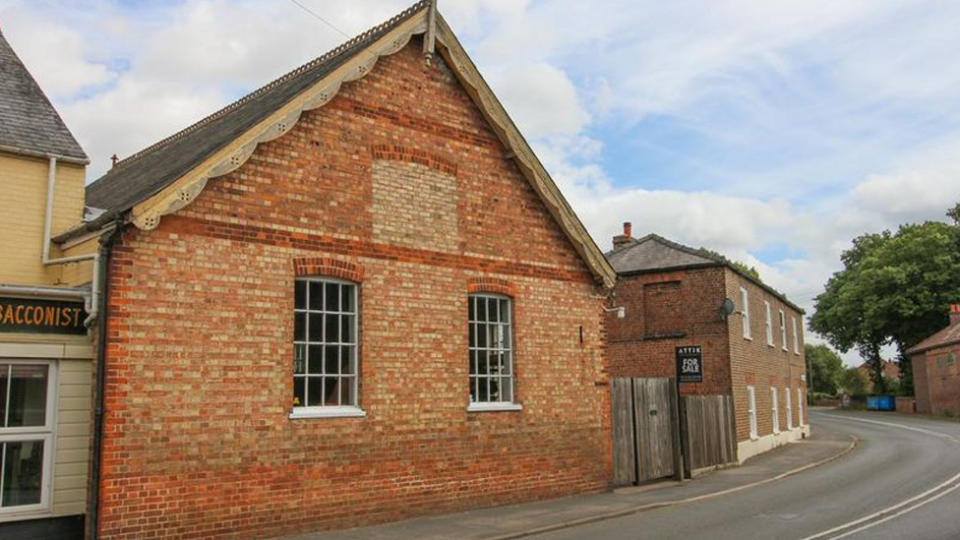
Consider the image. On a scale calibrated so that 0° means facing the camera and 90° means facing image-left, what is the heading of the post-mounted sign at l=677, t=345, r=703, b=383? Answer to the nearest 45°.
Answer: approximately 0°

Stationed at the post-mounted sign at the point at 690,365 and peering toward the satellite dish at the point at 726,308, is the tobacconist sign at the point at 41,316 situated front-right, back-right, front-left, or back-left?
back-left

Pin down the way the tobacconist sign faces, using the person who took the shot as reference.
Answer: facing the viewer and to the right of the viewer

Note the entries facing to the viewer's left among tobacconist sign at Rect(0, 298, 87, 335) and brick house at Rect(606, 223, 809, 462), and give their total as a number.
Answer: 0

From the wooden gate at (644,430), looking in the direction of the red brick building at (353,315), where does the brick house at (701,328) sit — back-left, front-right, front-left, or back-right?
back-right

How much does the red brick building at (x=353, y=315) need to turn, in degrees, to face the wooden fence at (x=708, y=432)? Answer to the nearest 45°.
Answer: approximately 90° to its left

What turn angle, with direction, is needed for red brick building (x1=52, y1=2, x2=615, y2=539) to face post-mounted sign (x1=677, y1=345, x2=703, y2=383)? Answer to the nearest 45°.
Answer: approximately 90° to its left
